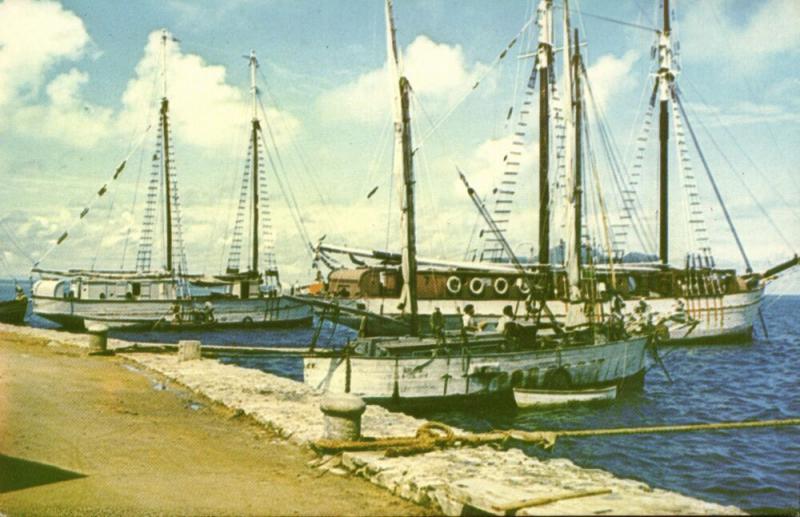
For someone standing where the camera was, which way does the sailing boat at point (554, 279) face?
facing to the right of the viewer

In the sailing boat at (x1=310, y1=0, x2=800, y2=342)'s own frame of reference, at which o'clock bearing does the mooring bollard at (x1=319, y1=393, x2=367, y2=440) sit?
The mooring bollard is roughly at 3 o'clock from the sailing boat.

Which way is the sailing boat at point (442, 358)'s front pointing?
to the viewer's right

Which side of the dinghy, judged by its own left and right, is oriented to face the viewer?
right

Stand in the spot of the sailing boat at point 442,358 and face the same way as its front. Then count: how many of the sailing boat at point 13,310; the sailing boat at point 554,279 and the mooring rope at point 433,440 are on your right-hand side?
1

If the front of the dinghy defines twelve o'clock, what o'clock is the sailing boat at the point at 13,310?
The sailing boat is roughly at 7 o'clock from the dinghy.

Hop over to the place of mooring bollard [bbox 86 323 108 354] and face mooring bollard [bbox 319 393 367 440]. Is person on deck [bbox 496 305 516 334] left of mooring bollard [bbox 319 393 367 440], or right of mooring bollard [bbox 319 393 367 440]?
left

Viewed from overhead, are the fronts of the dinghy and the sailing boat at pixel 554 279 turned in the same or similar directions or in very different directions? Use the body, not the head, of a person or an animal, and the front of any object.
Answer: same or similar directions

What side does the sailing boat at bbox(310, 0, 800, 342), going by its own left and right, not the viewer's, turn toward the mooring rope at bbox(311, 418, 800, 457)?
right

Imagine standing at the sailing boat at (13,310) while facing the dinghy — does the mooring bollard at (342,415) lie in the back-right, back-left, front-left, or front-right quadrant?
front-right

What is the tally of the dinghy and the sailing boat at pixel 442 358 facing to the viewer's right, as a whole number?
2

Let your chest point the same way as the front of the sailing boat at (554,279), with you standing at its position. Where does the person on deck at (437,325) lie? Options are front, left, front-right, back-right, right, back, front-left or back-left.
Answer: right
